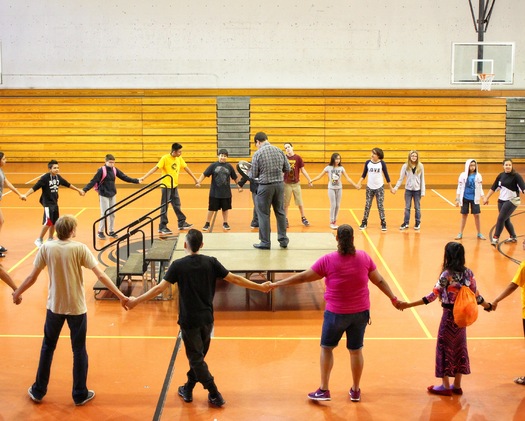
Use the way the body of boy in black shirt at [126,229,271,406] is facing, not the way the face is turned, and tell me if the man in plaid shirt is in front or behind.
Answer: in front

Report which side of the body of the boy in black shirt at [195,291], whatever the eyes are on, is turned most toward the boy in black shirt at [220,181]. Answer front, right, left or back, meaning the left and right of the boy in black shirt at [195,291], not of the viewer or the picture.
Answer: front

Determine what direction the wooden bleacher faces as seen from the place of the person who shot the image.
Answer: facing the viewer

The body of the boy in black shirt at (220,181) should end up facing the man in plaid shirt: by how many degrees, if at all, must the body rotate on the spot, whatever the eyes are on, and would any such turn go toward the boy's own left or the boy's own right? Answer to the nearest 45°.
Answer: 0° — they already face them

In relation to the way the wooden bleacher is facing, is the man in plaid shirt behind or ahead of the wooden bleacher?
ahead

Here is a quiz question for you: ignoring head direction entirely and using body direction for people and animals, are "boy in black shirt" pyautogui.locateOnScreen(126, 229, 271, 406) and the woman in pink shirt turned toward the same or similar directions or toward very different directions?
same or similar directions

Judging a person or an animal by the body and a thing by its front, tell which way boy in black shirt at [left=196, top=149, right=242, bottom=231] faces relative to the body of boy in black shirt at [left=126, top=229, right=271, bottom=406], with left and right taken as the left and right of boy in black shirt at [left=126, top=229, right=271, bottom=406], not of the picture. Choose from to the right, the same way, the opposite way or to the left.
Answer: the opposite way

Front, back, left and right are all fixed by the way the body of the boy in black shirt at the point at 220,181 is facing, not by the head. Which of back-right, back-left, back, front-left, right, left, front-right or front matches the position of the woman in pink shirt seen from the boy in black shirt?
front

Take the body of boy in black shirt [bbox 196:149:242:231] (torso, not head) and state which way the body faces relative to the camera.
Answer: toward the camera

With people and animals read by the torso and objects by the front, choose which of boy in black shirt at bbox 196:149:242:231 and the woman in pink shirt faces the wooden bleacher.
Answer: the woman in pink shirt

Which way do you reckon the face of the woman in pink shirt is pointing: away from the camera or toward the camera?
away from the camera

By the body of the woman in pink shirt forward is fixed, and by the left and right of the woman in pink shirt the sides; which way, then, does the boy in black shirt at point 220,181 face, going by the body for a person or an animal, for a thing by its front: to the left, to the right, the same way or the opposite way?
the opposite way

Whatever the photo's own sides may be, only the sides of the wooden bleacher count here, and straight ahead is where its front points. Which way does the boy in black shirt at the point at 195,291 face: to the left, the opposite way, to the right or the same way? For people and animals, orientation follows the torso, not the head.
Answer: the opposite way

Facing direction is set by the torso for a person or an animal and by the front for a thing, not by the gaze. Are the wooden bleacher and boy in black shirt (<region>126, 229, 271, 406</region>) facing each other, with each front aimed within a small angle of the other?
yes

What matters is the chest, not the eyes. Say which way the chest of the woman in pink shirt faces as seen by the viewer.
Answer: away from the camera

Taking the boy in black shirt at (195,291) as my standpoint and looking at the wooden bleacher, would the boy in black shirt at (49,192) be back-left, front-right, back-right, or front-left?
front-left

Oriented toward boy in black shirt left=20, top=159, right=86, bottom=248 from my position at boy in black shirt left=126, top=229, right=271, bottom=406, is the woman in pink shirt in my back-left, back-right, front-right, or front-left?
back-right

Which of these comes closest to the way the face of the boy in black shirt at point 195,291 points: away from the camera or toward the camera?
away from the camera

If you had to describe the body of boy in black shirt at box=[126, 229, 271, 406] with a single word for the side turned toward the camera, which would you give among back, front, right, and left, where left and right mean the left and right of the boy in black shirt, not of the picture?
back

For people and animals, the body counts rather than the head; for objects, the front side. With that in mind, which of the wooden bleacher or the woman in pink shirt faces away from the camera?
the woman in pink shirt

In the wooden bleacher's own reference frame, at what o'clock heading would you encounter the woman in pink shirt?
The woman in pink shirt is roughly at 12 o'clock from the wooden bleacher.

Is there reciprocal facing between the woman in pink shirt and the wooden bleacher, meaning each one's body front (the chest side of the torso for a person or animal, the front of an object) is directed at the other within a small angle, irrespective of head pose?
yes
